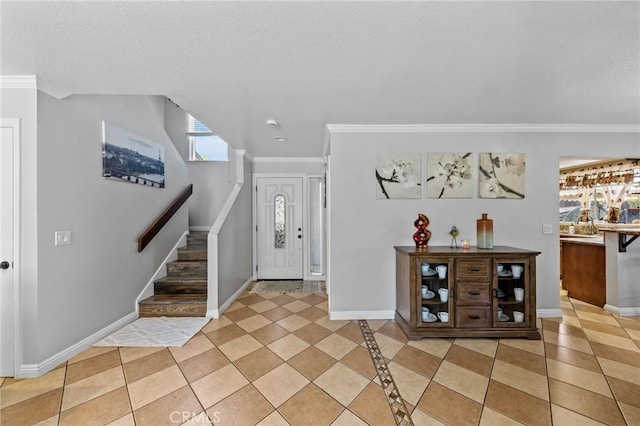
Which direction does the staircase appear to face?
toward the camera

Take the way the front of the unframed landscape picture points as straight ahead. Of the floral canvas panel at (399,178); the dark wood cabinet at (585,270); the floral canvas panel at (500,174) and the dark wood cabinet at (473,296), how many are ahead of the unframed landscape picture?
4

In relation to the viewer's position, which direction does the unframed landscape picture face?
facing the viewer and to the right of the viewer

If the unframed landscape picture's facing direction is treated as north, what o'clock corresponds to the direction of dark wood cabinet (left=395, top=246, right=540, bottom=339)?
The dark wood cabinet is roughly at 12 o'clock from the unframed landscape picture.

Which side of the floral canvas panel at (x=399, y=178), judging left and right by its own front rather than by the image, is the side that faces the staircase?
right

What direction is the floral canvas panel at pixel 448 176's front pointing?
toward the camera

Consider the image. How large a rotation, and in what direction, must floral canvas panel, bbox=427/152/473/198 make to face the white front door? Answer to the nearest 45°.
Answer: approximately 90° to its right

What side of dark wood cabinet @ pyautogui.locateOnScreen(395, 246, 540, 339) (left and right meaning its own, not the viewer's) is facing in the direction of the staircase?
right

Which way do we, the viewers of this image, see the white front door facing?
facing the viewer

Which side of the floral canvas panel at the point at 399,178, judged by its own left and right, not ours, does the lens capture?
front

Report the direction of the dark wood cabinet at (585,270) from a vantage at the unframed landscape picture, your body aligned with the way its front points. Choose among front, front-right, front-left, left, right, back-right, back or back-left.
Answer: front
